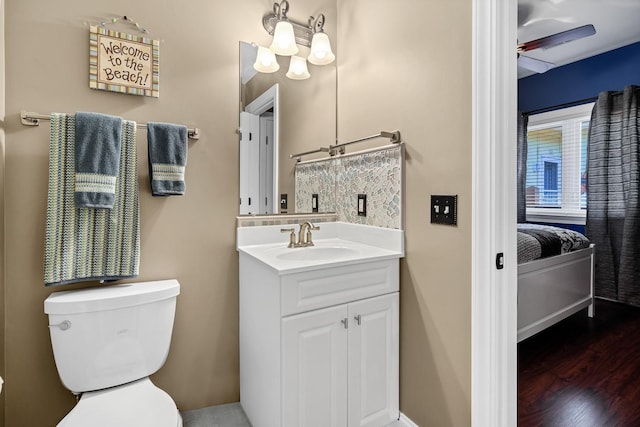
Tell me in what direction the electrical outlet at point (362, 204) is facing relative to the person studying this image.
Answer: facing the viewer and to the left of the viewer

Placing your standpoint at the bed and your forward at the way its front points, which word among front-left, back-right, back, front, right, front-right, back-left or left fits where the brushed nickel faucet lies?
right

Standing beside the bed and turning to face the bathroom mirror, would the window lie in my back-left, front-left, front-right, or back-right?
back-right

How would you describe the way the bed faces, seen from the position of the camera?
facing the viewer and to the right of the viewer

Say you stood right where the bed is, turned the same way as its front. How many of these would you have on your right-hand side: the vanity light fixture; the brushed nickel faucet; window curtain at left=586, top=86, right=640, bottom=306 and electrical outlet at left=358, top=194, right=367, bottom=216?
3

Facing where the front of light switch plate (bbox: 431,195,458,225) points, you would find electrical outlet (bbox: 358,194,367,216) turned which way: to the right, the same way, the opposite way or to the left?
the same way

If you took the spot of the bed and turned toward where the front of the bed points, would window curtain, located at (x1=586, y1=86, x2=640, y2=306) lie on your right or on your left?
on your left

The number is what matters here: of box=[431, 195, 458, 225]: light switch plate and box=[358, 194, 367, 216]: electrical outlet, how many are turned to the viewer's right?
0
